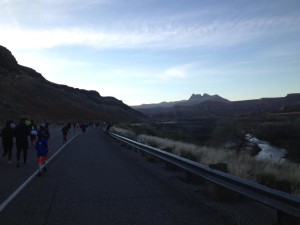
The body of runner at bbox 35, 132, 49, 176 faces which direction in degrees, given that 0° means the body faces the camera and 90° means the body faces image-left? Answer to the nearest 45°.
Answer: approximately 180°

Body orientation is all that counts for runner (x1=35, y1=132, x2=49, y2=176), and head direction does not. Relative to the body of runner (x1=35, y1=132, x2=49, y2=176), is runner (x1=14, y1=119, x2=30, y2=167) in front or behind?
in front
